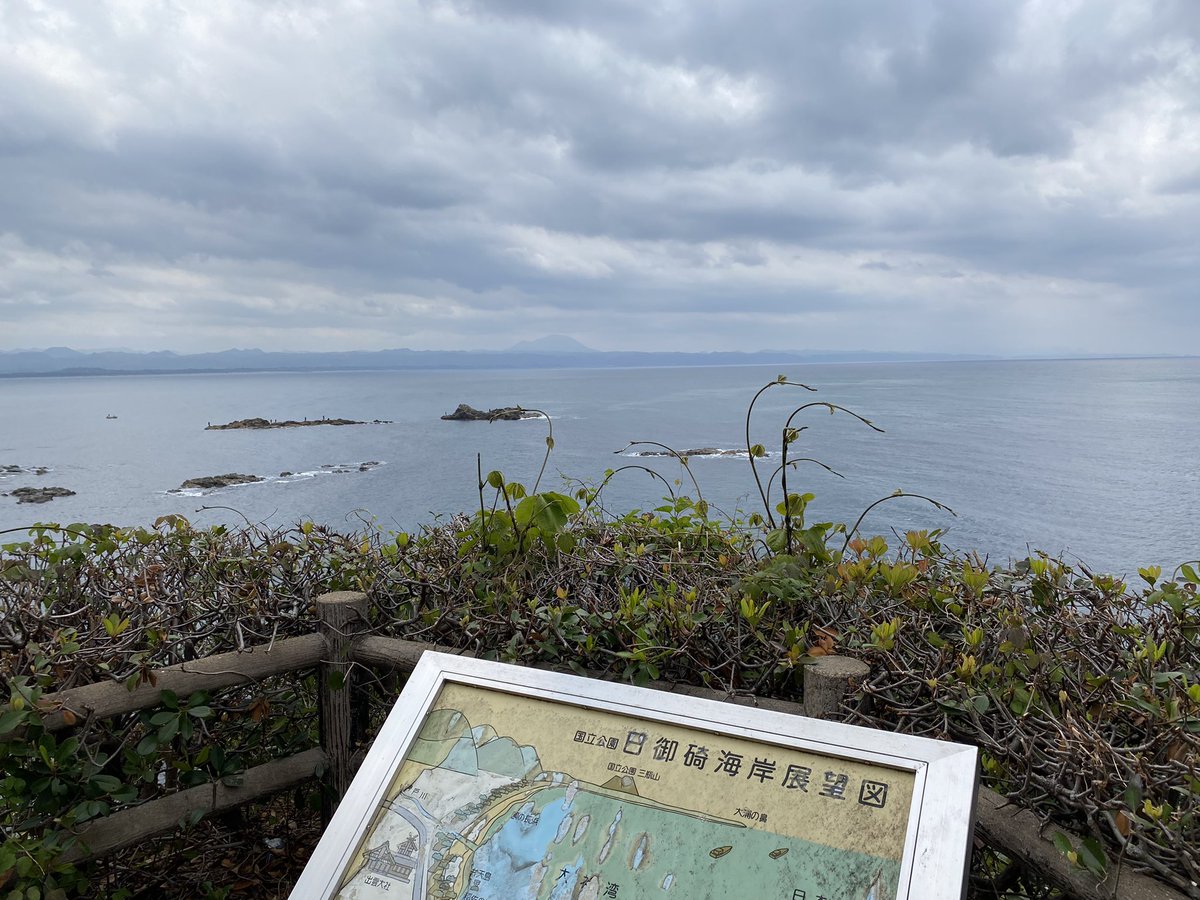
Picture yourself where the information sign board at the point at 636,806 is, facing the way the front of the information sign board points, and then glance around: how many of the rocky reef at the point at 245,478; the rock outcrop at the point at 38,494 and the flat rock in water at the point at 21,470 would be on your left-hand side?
0

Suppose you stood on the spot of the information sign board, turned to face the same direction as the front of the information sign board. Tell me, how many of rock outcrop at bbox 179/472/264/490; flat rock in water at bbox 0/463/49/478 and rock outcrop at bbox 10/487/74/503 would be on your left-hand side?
0

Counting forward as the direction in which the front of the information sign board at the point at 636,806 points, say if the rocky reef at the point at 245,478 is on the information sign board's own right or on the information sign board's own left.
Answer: on the information sign board's own right

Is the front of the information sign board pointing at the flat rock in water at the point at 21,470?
no

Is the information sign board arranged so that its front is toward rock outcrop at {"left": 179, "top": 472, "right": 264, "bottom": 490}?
no

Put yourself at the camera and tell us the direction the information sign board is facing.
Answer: facing the viewer and to the left of the viewer

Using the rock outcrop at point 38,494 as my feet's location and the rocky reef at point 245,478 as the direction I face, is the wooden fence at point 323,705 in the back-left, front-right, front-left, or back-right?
front-right
